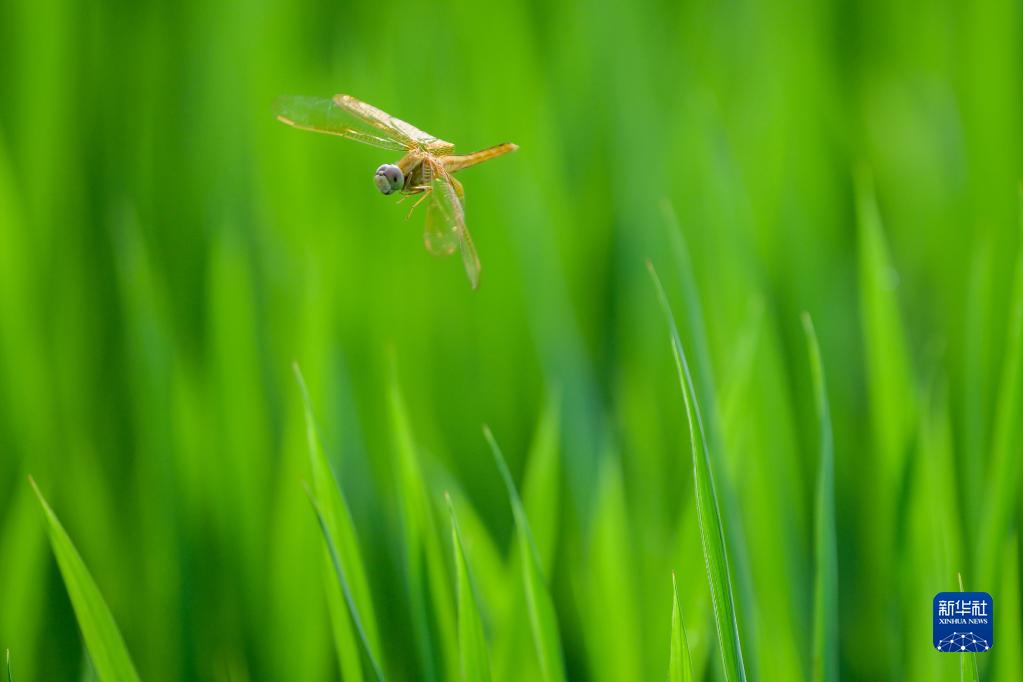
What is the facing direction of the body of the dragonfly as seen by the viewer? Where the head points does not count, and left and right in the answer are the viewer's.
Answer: facing the viewer and to the left of the viewer
